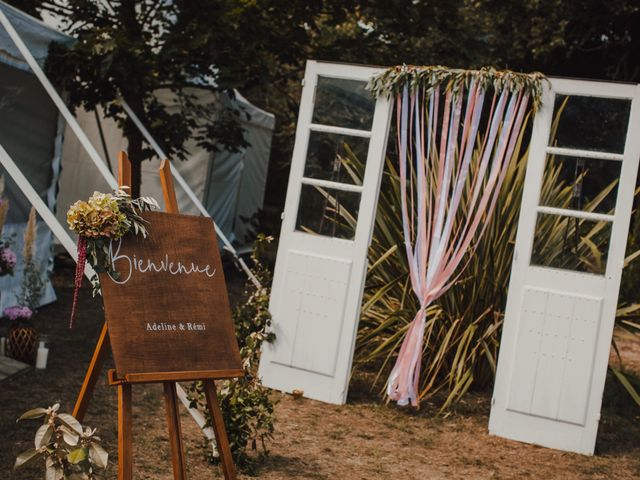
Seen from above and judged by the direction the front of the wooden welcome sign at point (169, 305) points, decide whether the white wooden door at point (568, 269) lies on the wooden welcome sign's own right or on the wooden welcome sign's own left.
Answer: on the wooden welcome sign's own left

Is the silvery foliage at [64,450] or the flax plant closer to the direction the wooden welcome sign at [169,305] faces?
the silvery foliage

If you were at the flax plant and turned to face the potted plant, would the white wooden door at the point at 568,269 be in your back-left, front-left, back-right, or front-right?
back-left

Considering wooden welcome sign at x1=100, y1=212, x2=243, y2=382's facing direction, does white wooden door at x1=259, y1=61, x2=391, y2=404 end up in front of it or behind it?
behind

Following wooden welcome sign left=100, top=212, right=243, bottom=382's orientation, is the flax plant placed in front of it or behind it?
behind

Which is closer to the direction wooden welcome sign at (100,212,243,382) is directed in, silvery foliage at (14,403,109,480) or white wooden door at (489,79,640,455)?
the silvery foliage

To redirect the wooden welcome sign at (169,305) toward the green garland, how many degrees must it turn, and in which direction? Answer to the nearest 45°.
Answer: approximately 135° to its left

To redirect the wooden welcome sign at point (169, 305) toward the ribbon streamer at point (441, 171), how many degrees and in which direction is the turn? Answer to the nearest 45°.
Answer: approximately 135° to its left

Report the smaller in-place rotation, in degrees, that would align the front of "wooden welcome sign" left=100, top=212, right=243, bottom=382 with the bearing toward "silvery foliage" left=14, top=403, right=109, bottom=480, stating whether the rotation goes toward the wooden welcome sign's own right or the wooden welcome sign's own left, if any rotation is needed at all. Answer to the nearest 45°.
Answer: approximately 45° to the wooden welcome sign's own right

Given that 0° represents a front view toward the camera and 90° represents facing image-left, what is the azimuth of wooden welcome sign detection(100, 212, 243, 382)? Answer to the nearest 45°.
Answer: approximately 0°
